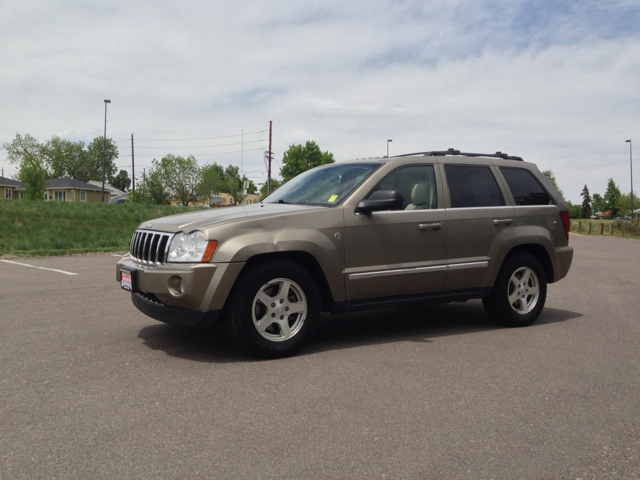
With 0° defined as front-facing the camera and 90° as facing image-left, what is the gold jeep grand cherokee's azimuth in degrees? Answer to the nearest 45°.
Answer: approximately 45°
